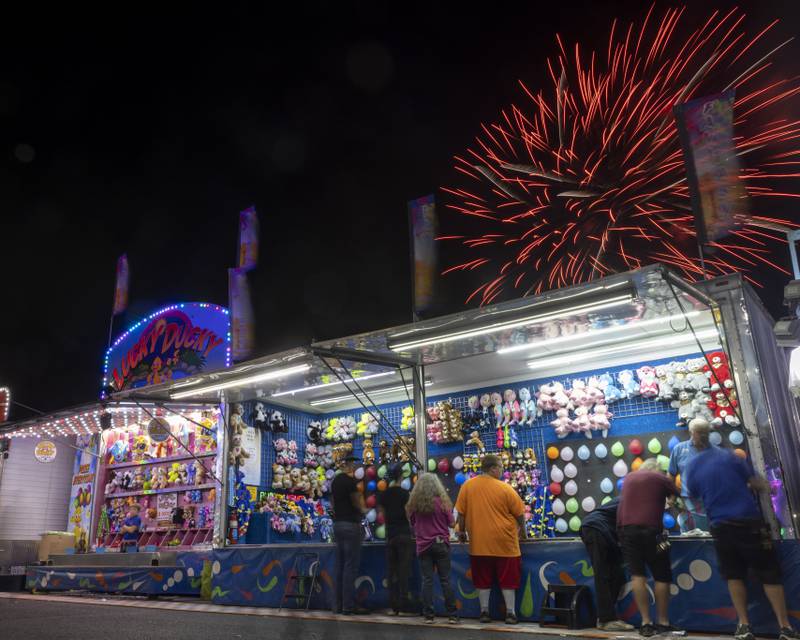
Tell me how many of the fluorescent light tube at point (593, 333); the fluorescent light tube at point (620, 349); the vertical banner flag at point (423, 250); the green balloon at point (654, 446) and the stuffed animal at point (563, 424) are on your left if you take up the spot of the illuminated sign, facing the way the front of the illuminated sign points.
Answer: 5

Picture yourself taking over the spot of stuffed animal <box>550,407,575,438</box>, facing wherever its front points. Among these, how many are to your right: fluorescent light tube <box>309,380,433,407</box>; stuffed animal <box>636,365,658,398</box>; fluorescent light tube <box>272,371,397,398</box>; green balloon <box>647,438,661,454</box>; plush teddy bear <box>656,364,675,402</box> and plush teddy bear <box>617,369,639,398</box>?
2

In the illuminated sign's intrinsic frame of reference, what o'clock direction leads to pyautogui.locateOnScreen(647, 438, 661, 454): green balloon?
The green balloon is roughly at 9 o'clock from the illuminated sign.

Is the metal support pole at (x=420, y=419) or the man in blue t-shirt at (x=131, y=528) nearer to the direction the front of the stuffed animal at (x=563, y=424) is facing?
the metal support pole

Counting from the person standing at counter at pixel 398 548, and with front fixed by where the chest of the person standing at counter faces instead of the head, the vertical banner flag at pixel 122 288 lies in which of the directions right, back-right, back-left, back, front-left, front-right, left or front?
front-left

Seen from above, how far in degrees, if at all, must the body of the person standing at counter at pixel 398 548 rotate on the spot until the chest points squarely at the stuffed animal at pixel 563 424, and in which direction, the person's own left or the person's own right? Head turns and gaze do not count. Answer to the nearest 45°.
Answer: approximately 45° to the person's own right

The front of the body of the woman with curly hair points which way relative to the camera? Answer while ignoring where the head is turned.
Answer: away from the camera

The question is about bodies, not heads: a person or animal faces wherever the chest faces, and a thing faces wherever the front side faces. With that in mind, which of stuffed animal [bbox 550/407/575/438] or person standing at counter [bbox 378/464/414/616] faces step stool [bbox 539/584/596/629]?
the stuffed animal

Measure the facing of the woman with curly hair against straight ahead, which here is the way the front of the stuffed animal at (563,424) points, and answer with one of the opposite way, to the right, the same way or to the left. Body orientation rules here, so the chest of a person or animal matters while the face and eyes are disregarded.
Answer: the opposite way

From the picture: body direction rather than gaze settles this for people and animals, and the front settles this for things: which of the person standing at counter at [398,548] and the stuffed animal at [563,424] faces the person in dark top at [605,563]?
the stuffed animal

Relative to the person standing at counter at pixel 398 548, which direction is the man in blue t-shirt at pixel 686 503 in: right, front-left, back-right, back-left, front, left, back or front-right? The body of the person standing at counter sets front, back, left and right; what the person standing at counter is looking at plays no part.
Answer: right

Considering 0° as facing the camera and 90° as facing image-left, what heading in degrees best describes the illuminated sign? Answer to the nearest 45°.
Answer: approximately 45°

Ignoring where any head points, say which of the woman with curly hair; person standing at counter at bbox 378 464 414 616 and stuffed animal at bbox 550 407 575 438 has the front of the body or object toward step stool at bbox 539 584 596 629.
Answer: the stuffed animal

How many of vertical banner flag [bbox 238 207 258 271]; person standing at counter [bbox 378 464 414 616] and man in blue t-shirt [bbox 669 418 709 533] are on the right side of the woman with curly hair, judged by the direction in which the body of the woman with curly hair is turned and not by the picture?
1

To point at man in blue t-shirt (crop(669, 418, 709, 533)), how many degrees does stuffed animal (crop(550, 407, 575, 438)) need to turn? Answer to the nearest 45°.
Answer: approximately 45° to its left

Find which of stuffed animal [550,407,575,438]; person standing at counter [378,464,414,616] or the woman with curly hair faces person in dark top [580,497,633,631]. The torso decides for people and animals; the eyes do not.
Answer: the stuffed animal

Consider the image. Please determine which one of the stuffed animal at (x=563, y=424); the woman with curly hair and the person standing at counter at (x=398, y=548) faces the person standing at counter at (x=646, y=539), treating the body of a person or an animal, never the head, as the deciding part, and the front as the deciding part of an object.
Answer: the stuffed animal

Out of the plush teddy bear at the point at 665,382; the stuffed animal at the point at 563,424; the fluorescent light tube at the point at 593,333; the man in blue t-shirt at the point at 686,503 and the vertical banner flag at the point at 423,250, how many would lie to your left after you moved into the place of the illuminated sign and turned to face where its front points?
5

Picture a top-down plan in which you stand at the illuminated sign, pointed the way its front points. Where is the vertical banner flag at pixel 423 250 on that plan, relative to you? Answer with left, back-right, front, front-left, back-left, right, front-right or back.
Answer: left

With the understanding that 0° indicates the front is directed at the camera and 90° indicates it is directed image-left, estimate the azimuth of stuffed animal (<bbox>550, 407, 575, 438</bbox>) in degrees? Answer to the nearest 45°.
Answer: approximately 0°

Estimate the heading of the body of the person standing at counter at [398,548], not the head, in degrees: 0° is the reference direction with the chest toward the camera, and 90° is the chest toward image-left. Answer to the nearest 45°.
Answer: approximately 180°

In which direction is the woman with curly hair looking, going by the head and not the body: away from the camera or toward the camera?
away from the camera
